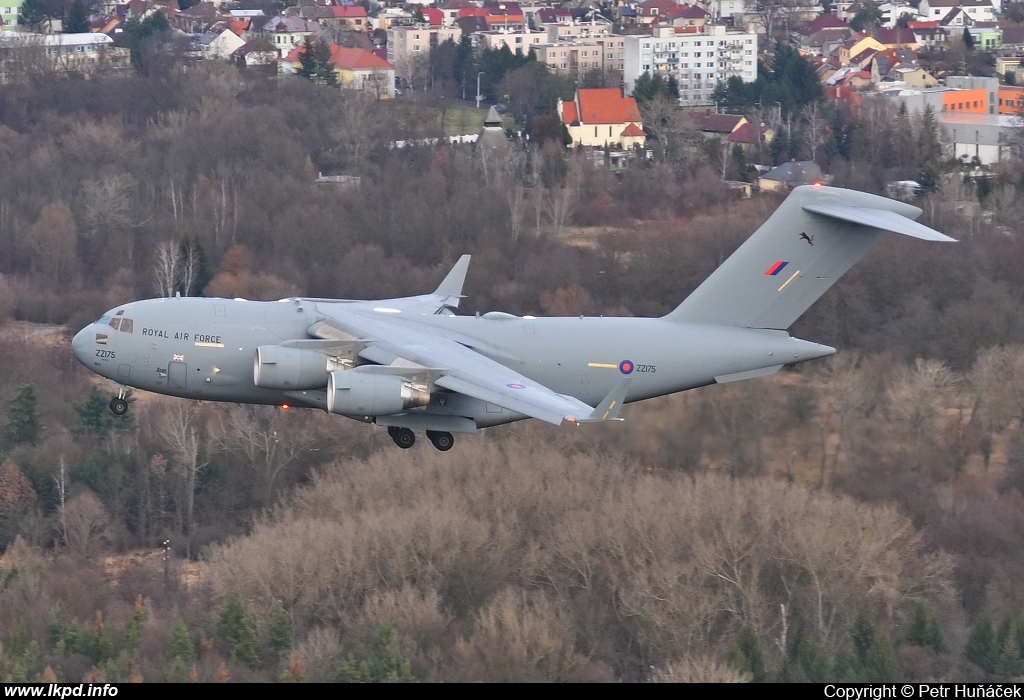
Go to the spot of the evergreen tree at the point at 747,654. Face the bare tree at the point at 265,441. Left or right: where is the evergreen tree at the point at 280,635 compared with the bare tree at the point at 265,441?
left

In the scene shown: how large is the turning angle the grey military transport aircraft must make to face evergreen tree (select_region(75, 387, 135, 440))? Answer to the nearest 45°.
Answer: approximately 45° to its right

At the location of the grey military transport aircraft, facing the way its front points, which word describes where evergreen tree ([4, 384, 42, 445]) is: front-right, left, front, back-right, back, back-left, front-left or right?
front-right

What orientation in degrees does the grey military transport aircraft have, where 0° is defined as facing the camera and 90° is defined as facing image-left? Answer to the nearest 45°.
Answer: approximately 90°

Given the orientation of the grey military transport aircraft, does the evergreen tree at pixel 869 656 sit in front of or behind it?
behind
